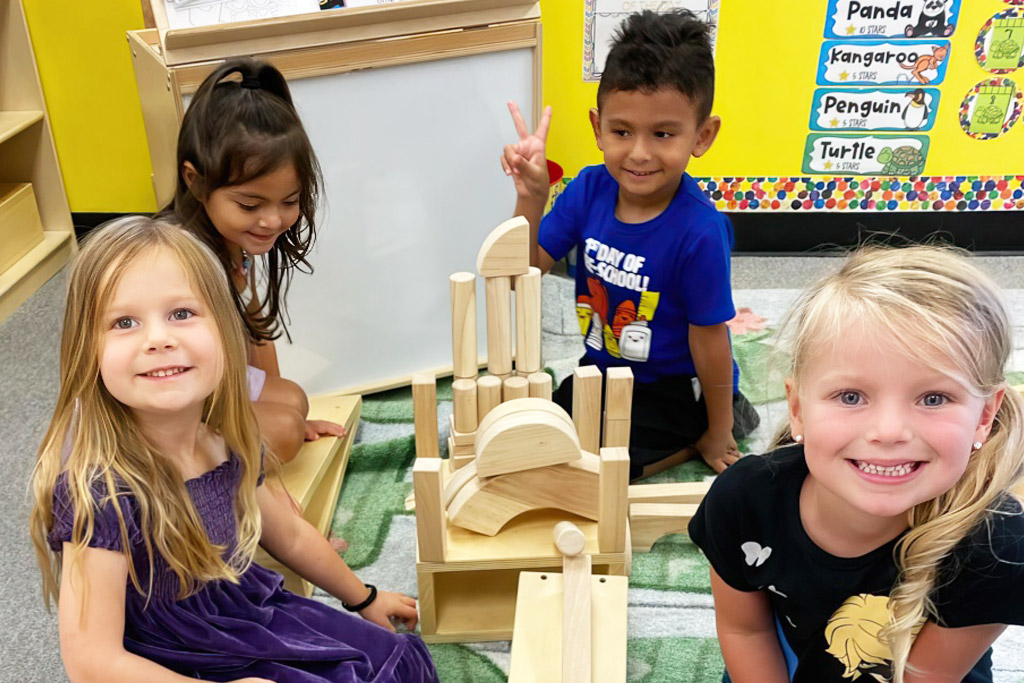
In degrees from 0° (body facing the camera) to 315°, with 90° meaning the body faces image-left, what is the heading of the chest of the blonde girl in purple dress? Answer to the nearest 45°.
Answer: approximately 315°

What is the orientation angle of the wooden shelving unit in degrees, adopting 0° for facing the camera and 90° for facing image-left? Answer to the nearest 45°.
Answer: approximately 315°

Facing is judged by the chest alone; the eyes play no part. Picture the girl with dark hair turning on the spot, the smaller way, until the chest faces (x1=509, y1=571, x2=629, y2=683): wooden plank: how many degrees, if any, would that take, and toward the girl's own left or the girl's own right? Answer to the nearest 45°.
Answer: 0° — they already face it

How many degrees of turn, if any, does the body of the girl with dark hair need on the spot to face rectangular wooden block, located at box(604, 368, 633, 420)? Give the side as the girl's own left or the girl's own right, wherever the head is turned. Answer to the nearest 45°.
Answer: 0° — they already face it

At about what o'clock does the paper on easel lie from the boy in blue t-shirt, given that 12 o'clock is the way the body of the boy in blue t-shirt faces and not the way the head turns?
The paper on easel is roughly at 2 o'clock from the boy in blue t-shirt.

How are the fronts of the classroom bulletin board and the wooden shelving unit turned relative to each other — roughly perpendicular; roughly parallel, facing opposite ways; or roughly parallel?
roughly perpendicular
